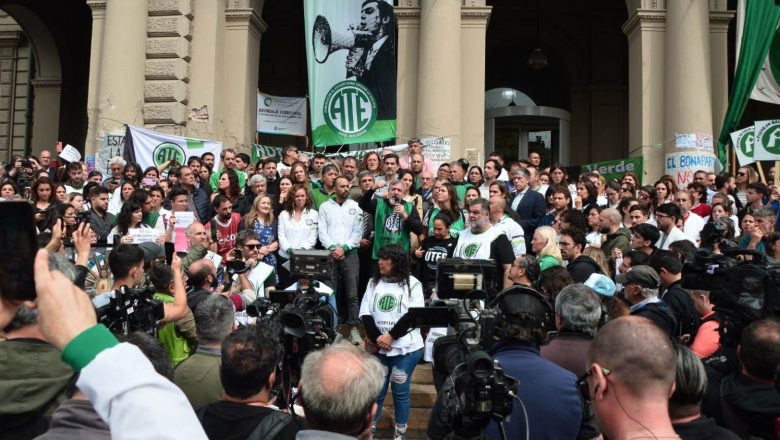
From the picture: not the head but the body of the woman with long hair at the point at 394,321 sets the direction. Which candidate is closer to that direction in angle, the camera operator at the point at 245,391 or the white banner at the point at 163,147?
the camera operator

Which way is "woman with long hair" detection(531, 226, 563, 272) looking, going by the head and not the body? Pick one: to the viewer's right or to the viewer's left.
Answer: to the viewer's left

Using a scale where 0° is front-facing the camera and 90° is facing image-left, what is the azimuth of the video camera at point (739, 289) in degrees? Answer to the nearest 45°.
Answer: approximately 90°

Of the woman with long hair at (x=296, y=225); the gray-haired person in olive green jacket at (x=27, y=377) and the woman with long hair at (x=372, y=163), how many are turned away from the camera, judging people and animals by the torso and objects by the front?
1

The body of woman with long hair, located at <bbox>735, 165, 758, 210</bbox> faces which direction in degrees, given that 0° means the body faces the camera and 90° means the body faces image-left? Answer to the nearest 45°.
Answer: approximately 45°

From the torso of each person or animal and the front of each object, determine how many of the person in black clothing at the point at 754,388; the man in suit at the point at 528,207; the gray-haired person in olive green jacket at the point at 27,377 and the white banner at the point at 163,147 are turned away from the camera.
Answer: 2

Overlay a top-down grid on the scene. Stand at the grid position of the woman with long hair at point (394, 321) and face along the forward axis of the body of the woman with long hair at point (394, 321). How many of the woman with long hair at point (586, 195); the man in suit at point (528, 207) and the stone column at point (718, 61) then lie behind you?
3

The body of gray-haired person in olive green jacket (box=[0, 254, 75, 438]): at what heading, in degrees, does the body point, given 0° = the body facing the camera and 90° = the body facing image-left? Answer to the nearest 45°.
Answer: approximately 180°

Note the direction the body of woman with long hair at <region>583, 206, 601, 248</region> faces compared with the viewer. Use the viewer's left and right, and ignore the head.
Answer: facing the viewer and to the left of the viewer

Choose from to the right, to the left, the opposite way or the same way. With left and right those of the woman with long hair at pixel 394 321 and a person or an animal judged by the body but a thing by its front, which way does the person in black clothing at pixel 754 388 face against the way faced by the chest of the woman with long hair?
the opposite way

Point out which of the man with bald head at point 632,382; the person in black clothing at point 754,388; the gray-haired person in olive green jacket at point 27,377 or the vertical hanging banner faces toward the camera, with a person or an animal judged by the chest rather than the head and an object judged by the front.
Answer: the vertical hanging banner

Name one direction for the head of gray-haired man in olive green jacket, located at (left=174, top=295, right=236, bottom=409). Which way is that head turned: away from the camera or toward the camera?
away from the camera

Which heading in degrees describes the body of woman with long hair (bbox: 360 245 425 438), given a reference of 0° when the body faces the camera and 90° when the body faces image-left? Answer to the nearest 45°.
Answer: approximately 45°

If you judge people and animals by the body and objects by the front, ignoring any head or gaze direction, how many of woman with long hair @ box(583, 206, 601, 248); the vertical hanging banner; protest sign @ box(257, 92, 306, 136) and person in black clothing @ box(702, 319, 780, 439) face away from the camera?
1

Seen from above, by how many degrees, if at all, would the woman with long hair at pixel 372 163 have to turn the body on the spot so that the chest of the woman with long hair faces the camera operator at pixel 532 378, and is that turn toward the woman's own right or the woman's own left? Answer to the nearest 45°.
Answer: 0° — they already face them

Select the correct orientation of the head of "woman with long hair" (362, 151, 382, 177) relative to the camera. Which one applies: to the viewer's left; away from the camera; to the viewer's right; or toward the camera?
toward the camera

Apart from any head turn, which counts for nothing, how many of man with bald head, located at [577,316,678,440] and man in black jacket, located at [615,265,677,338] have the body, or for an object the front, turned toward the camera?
0

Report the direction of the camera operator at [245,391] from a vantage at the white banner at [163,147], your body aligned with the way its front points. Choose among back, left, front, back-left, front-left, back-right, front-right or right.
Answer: front

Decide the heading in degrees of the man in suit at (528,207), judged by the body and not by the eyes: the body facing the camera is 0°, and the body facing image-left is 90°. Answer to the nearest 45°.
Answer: approximately 45°
